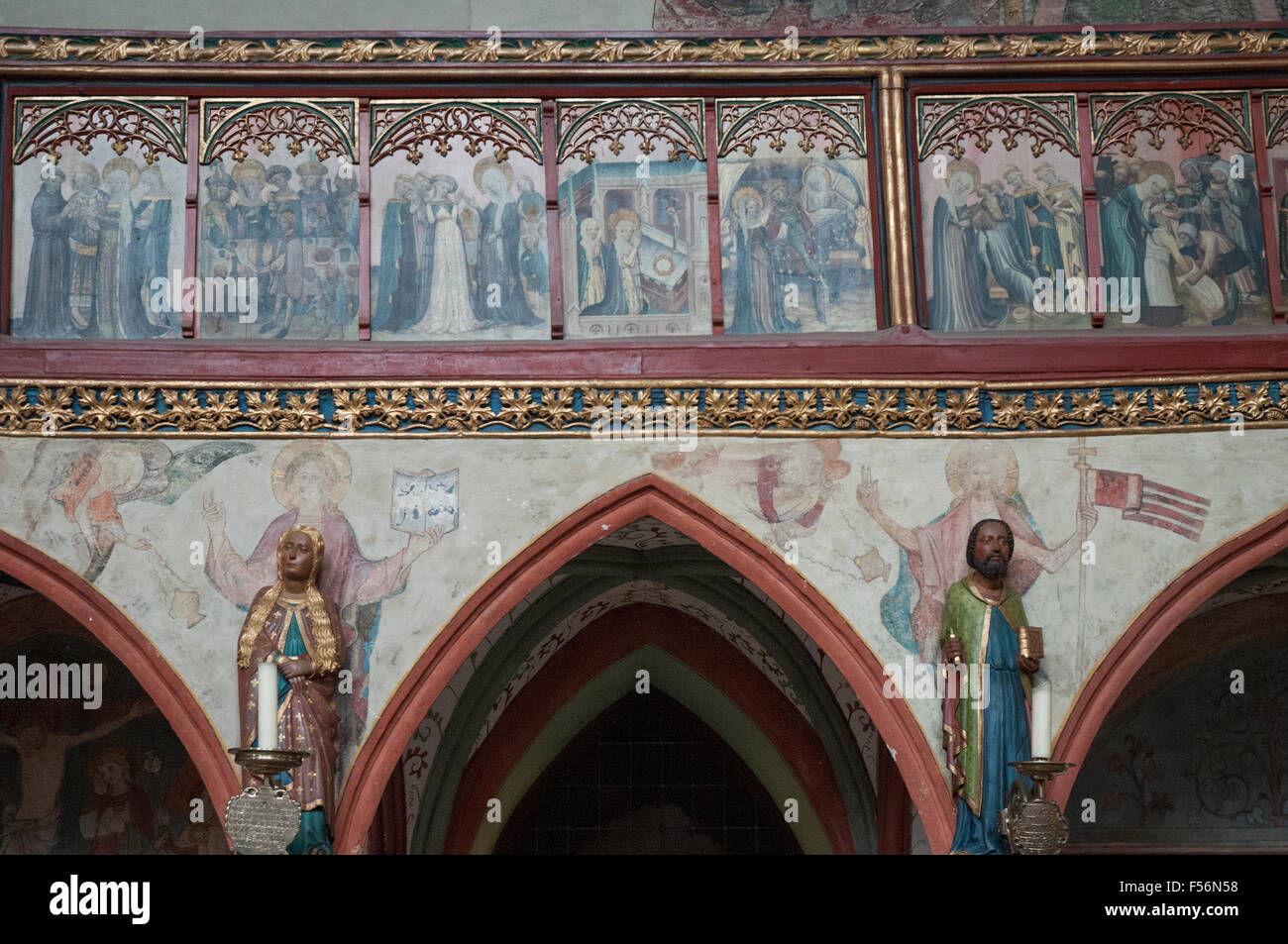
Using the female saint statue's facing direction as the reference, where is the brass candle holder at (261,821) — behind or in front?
in front

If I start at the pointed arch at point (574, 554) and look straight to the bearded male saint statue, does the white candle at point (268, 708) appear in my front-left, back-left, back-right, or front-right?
back-right

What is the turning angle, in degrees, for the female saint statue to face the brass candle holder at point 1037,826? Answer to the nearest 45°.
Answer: approximately 90° to its left

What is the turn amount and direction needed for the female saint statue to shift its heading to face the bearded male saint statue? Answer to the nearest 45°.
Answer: approximately 90° to its left

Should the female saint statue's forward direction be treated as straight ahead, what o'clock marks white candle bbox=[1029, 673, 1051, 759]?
The white candle is roughly at 10 o'clock from the female saint statue.

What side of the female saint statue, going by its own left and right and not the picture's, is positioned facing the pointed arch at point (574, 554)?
left

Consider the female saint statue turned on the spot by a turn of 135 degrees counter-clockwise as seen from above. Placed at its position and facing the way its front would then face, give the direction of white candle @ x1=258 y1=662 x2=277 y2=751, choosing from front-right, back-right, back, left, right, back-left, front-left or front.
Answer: back-right

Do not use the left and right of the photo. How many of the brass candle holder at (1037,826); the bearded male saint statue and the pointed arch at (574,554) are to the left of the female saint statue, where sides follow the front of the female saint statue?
3

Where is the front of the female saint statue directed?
toward the camera
